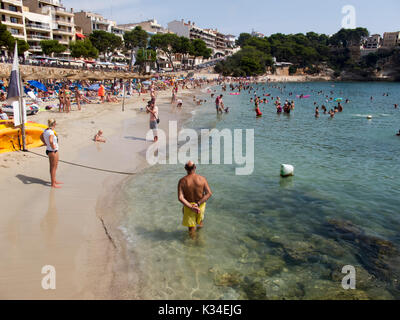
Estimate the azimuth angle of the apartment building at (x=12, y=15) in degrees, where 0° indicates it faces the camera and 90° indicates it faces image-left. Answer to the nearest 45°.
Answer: approximately 315°

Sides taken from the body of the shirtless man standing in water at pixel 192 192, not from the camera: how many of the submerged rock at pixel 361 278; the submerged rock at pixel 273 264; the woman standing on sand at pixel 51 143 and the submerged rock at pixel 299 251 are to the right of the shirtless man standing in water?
3

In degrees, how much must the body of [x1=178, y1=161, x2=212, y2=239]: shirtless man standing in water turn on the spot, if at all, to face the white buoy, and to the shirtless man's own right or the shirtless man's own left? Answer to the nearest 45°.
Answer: approximately 45° to the shirtless man's own right

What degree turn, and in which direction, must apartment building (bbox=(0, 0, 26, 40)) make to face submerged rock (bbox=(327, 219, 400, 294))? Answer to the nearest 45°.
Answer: approximately 45° to its right

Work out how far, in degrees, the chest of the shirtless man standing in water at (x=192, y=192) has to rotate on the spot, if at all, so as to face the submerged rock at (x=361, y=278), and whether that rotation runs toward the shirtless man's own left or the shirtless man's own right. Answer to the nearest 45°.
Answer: approximately 90° to the shirtless man's own right

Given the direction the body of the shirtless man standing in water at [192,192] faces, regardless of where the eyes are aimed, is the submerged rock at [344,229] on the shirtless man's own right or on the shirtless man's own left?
on the shirtless man's own right

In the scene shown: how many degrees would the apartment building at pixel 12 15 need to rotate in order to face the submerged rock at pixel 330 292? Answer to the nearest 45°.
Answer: approximately 45° to its right

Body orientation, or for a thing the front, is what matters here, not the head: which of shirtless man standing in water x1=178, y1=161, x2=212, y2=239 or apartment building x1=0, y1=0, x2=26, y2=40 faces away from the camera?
the shirtless man standing in water

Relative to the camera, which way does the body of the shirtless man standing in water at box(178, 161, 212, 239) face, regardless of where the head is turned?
away from the camera

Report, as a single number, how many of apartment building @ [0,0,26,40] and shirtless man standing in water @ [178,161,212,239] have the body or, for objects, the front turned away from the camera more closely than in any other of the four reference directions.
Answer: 1
